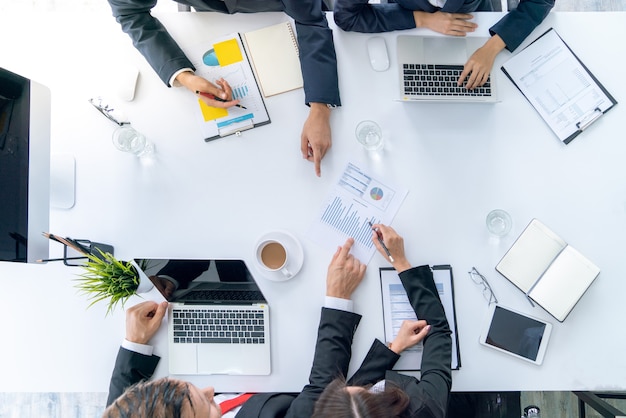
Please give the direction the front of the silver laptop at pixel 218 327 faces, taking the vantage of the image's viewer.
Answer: facing the viewer

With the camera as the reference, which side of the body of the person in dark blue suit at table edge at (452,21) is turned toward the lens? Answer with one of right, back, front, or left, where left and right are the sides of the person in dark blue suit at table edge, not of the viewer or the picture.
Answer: front

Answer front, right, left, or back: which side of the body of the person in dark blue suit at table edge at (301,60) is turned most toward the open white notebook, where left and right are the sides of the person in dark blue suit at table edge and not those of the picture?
left

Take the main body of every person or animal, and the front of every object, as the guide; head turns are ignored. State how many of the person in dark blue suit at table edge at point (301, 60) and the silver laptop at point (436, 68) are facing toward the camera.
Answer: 1

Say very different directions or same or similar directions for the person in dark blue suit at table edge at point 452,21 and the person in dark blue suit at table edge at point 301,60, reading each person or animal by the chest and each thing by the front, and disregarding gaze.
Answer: same or similar directions

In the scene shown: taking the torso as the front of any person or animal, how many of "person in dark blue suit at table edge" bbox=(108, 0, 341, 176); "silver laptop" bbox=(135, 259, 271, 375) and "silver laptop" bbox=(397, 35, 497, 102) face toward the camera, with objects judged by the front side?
2

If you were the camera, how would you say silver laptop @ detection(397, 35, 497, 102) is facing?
facing away from the viewer

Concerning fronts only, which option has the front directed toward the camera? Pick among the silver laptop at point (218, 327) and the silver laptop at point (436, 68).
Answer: the silver laptop at point (218, 327)

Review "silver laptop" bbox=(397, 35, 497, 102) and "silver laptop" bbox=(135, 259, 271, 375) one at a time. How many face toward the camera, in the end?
1

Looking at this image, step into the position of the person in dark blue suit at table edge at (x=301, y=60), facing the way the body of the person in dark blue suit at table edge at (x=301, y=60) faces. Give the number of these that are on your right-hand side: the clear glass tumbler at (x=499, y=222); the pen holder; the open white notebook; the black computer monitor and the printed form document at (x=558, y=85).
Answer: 2

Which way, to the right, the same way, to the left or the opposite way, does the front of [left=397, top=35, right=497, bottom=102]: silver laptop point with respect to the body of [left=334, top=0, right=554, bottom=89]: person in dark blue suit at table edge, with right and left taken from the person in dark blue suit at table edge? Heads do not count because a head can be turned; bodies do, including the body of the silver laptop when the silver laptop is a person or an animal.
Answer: the opposite way

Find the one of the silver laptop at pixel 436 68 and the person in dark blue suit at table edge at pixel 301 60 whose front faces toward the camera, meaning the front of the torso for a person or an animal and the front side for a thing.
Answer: the person in dark blue suit at table edge
